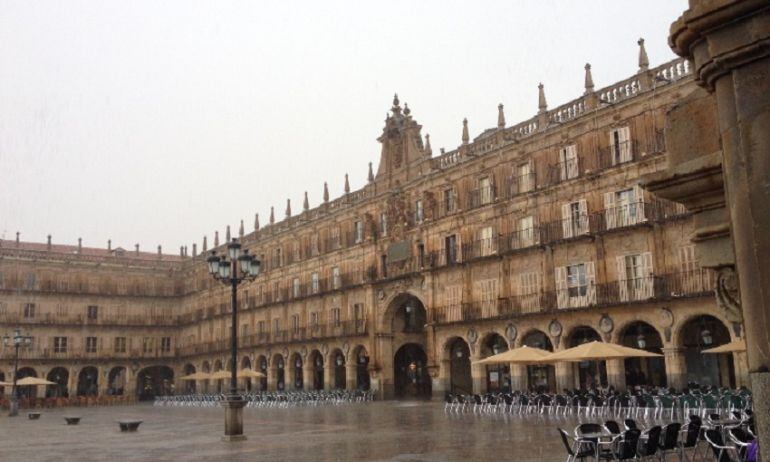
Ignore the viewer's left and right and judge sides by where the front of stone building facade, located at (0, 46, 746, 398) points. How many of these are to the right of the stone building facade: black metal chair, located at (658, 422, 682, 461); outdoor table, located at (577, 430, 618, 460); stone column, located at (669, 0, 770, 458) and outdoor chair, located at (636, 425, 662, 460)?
0

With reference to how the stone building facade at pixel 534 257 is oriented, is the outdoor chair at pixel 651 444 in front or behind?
in front

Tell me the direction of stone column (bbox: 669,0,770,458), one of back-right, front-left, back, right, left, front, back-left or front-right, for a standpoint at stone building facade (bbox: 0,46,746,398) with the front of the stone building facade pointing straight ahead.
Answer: front-left

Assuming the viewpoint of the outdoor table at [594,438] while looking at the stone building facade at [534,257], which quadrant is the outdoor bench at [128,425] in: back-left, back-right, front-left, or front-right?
front-left

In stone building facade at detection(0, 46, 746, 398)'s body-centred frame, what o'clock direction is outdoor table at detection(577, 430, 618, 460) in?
The outdoor table is roughly at 11 o'clock from the stone building facade.

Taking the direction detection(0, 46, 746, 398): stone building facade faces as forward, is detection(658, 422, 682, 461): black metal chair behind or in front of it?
in front

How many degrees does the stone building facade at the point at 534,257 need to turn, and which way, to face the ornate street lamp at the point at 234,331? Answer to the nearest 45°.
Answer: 0° — it already faces it

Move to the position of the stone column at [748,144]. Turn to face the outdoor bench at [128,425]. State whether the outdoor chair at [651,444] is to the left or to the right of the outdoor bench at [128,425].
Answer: right

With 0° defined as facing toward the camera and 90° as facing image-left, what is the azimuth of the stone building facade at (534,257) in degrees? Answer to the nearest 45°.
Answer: approximately 45°

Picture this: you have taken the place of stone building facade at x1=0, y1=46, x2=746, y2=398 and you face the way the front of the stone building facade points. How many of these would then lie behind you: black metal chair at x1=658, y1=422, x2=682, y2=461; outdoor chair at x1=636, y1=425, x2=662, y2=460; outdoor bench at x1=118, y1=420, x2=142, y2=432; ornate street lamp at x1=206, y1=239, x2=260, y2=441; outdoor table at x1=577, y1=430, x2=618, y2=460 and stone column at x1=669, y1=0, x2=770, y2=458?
0

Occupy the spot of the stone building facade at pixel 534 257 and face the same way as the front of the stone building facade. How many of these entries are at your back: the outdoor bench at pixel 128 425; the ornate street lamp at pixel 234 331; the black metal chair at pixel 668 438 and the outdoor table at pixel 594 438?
0

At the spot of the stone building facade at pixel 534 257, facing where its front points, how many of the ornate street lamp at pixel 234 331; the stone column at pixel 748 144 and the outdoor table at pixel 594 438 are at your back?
0
